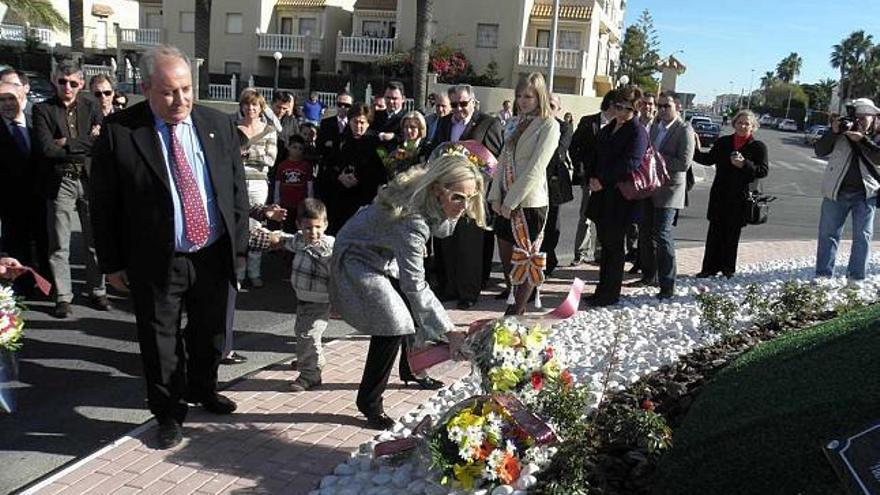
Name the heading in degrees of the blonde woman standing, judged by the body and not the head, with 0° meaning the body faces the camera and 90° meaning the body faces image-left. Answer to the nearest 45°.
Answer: approximately 45°

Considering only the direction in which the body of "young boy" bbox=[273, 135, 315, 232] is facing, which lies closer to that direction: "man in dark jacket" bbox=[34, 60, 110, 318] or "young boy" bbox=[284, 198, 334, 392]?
the young boy

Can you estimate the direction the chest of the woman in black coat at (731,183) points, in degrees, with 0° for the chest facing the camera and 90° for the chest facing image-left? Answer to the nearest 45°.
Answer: approximately 0°

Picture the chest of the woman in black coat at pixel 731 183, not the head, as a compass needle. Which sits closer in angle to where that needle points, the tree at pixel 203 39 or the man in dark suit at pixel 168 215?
the man in dark suit

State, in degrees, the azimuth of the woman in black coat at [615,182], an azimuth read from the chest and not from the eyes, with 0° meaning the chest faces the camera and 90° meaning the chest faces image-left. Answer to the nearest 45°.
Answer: approximately 45°

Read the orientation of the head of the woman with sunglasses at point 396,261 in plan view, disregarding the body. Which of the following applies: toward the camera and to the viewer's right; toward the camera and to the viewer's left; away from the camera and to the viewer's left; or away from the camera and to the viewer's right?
toward the camera and to the viewer's right
